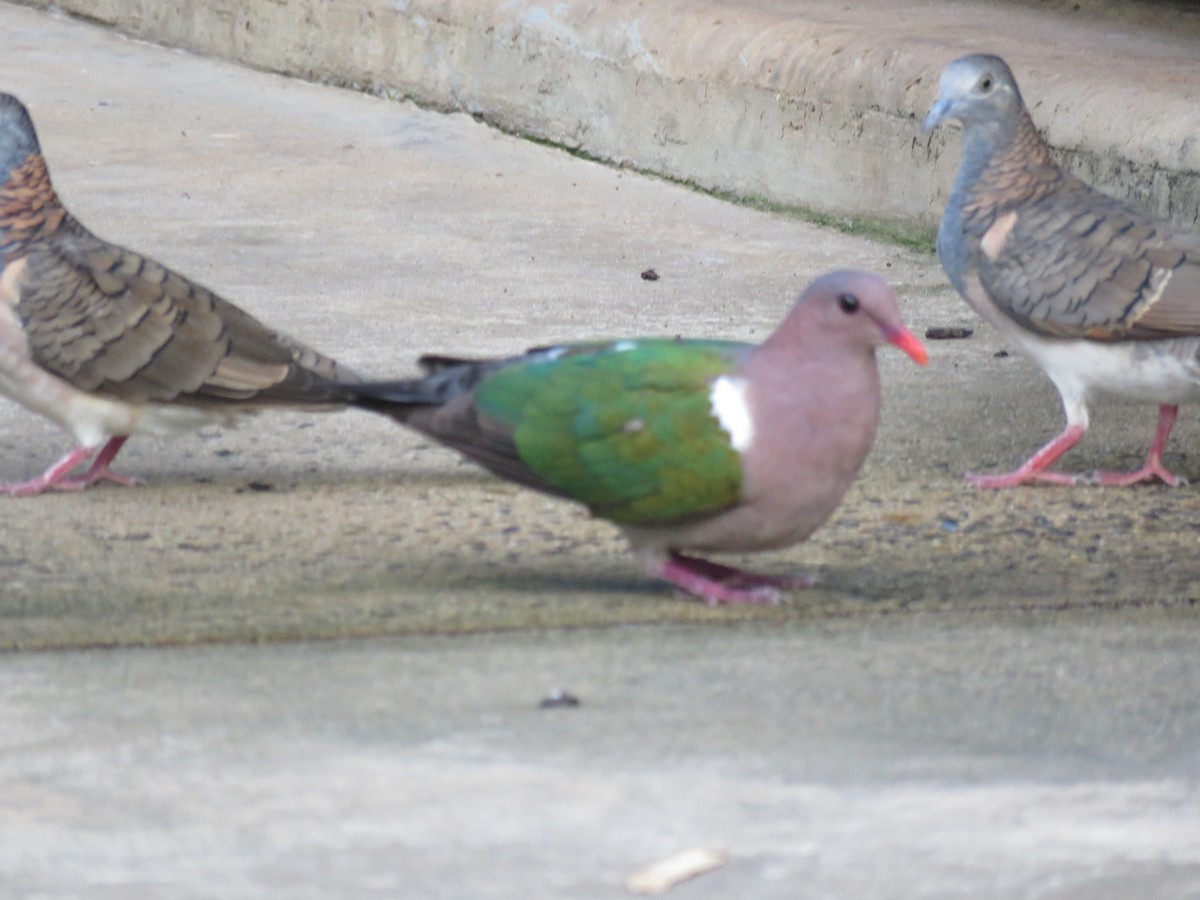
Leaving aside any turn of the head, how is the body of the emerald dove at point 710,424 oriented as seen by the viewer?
to the viewer's right

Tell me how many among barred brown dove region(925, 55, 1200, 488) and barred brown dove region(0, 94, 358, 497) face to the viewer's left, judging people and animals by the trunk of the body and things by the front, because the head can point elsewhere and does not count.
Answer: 2

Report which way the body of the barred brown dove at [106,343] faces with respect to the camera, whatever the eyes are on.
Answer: to the viewer's left

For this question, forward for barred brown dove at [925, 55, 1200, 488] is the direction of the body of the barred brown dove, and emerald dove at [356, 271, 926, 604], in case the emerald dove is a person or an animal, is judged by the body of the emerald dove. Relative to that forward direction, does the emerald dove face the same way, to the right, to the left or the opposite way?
the opposite way

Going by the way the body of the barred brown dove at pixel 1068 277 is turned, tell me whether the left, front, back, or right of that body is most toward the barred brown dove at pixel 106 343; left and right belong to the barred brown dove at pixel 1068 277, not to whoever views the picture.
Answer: front

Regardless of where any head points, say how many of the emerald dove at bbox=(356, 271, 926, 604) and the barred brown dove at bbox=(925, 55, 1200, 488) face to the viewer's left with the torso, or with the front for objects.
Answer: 1

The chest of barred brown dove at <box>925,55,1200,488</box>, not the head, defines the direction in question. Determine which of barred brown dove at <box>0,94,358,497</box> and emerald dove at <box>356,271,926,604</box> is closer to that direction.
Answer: the barred brown dove

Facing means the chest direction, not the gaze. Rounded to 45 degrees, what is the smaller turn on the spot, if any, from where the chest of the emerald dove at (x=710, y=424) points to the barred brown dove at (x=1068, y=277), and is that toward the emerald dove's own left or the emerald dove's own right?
approximately 45° to the emerald dove's own left

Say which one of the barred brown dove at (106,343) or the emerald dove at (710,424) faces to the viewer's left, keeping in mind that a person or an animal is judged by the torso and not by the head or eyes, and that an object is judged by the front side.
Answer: the barred brown dove

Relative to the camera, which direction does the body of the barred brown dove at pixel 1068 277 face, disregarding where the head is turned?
to the viewer's left

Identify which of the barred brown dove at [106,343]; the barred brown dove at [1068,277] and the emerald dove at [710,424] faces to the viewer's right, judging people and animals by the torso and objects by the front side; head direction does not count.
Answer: the emerald dove

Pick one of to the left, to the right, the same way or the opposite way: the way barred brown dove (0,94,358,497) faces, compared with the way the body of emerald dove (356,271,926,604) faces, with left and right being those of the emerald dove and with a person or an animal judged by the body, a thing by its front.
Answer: the opposite way

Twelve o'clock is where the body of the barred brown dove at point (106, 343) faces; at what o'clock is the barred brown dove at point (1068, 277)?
the barred brown dove at point (1068, 277) is roughly at 6 o'clock from the barred brown dove at point (106, 343).

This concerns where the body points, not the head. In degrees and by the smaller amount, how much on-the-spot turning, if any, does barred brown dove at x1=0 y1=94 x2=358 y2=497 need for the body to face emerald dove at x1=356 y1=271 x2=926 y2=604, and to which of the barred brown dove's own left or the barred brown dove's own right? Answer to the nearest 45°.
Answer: approximately 135° to the barred brown dove's own left
